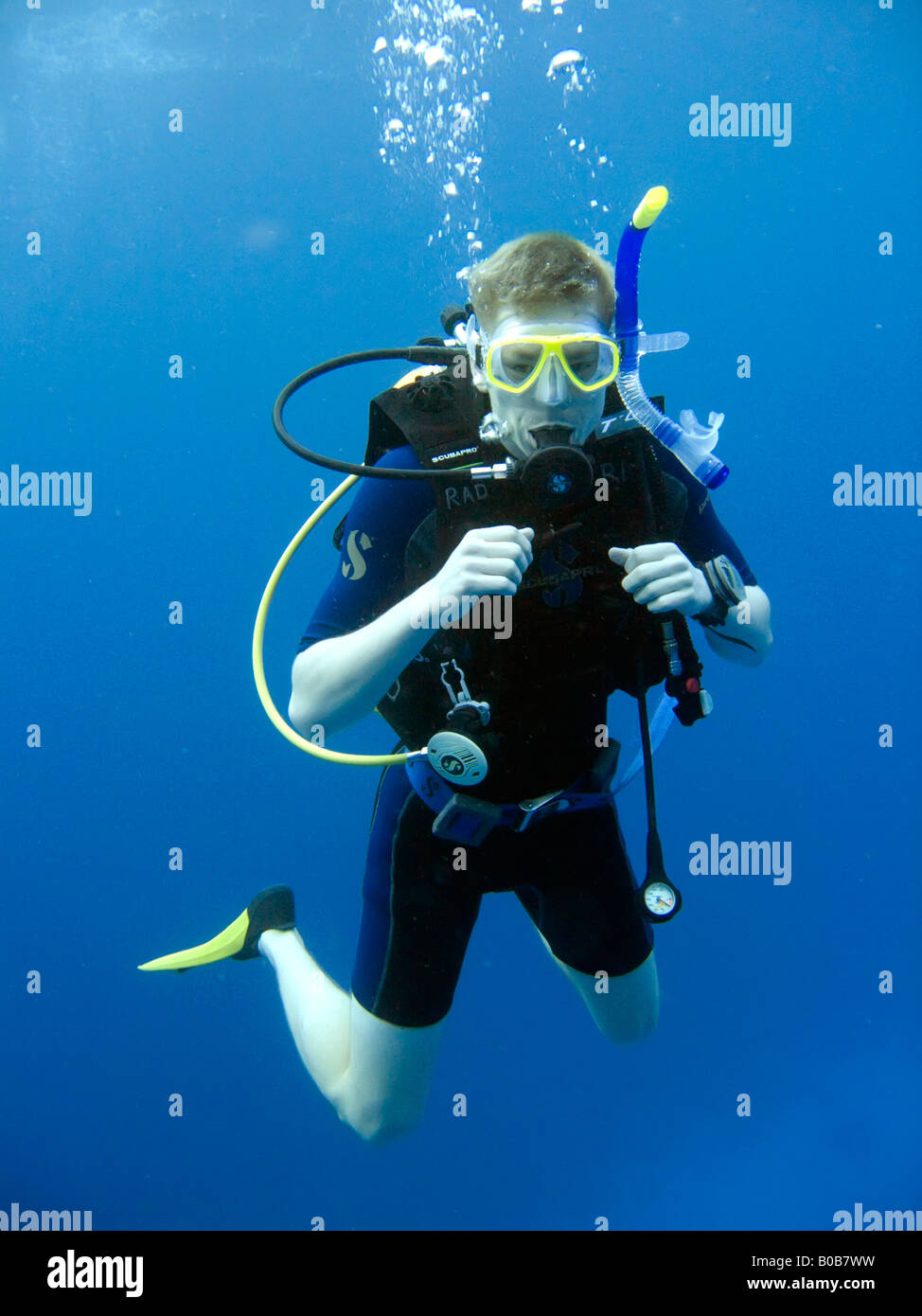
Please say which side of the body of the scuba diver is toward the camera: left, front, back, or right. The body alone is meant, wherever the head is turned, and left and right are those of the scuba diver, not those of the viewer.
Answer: front
